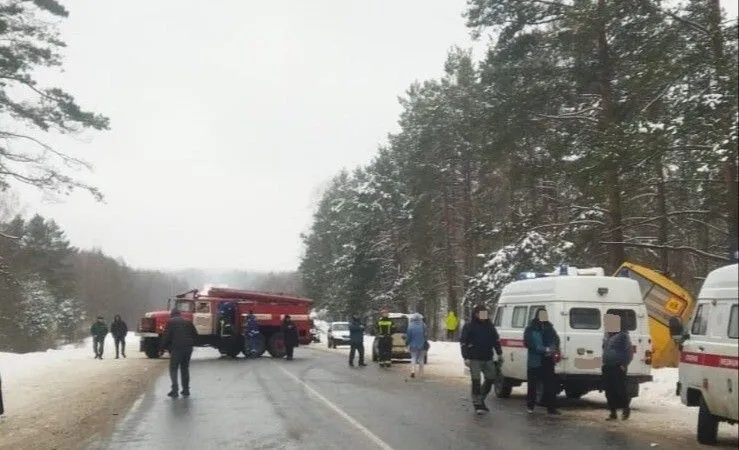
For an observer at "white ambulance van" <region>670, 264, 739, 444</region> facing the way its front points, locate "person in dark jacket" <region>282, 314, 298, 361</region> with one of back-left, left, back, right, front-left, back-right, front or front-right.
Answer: front

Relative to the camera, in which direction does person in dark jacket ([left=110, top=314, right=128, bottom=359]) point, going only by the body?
toward the camera

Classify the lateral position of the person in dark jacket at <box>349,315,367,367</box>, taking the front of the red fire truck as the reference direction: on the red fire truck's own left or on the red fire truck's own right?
on the red fire truck's own left

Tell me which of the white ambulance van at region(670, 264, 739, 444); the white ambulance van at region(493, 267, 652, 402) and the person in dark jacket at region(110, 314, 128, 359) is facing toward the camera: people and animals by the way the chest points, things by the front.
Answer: the person in dark jacket

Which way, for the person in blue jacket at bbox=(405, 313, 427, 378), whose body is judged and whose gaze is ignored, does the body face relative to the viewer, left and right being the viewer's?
facing away from the viewer

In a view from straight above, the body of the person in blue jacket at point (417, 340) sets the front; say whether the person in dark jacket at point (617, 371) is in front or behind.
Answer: behind

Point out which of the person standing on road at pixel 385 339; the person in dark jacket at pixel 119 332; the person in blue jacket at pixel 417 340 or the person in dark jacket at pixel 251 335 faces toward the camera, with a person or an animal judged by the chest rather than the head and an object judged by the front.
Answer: the person in dark jacket at pixel 119 332

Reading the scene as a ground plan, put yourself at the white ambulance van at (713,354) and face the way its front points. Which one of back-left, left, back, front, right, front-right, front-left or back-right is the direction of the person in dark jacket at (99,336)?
front

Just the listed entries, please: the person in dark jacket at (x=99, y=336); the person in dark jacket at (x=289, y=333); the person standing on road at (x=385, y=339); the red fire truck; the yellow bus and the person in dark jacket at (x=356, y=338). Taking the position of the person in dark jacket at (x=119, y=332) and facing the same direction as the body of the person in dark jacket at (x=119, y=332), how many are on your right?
1

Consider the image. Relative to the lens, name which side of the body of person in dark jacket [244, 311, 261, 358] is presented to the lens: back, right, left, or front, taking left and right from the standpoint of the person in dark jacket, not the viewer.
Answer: back
